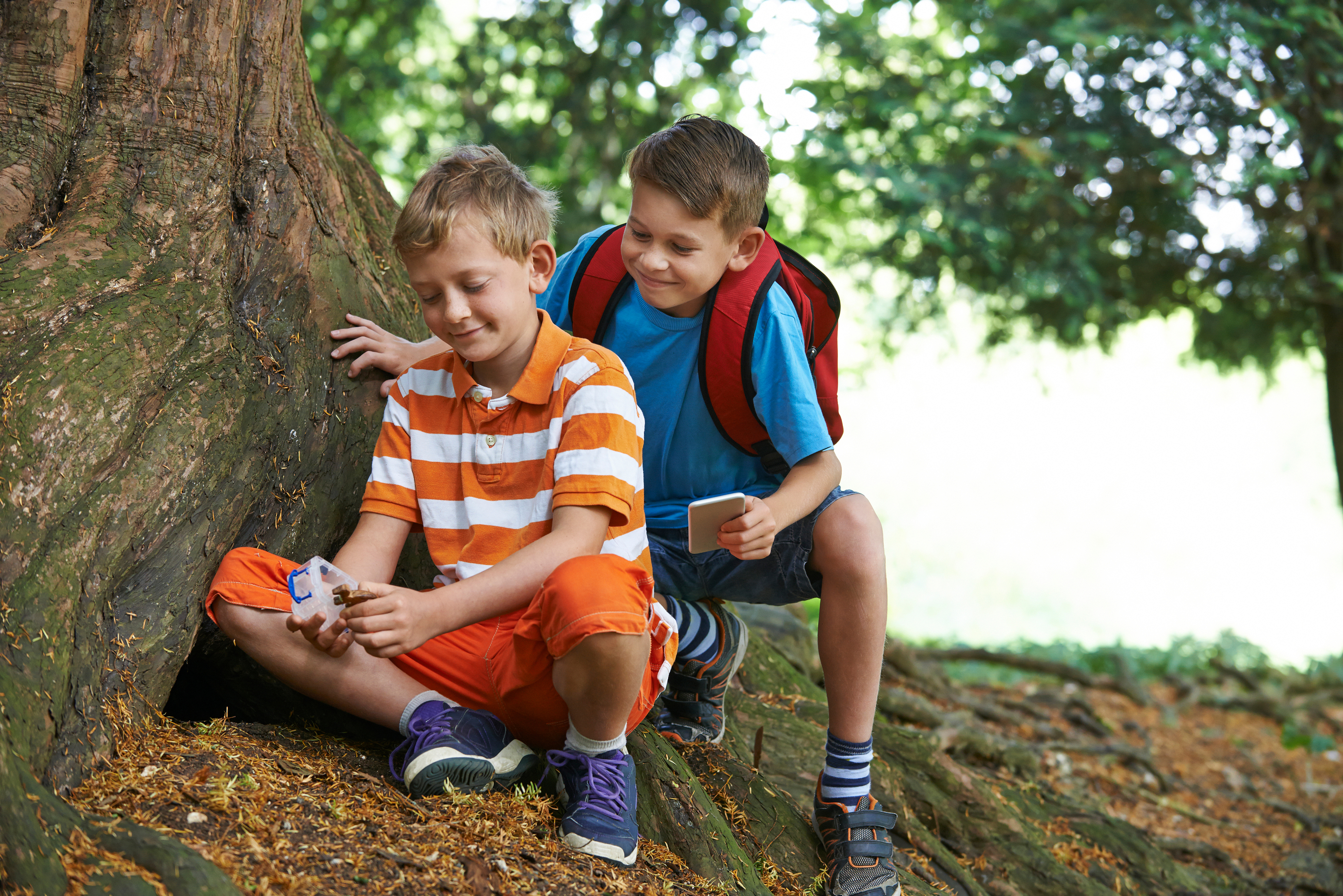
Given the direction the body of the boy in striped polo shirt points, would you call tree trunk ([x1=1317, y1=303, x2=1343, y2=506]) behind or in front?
behind

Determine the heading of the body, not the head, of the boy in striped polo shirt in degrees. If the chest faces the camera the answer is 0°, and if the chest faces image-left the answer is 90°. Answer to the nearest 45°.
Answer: approximately 45°

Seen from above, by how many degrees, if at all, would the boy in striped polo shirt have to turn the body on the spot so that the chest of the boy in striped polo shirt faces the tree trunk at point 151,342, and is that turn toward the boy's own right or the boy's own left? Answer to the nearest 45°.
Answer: approximately 90° to the boy's own right
